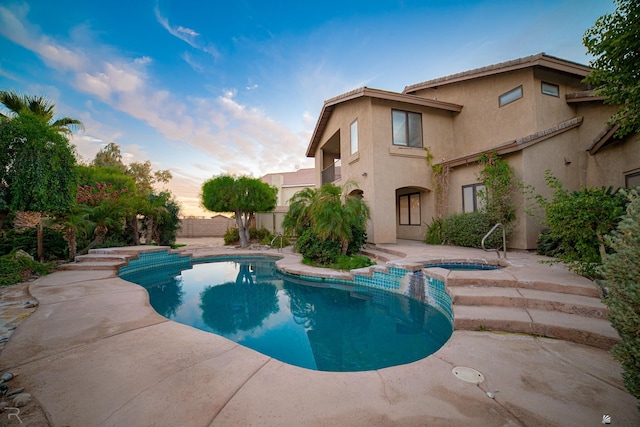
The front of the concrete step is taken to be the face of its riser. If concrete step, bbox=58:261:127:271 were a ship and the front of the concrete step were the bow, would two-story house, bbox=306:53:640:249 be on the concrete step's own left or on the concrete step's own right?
on the concrete step's own left

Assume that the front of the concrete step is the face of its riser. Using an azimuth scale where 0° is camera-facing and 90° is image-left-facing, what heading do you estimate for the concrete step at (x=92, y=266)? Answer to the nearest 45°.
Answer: approximately 0°

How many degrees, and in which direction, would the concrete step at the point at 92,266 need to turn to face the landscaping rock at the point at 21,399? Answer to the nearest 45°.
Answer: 0° — it already faces it

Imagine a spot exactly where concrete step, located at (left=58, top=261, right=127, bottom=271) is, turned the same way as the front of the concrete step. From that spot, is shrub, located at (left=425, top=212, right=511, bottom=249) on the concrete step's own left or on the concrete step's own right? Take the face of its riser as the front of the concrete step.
on the concrete step's own left

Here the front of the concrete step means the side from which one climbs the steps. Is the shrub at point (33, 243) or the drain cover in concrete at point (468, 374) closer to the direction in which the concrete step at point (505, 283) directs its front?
the drain cover in concrete

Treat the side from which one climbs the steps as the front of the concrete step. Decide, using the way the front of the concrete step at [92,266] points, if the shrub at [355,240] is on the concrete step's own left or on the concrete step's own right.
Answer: on the concrete step's own left

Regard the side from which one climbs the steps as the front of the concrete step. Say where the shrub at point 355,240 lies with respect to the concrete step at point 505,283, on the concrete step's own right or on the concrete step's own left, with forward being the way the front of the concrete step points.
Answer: on the concrete step's own right

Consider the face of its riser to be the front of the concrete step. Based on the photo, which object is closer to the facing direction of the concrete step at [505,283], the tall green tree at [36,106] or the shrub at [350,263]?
the tall green tree

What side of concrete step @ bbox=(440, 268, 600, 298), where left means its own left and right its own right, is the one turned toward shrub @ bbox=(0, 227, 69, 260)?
right

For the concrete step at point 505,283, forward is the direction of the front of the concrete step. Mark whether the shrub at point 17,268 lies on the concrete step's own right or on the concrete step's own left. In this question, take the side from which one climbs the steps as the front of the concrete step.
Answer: on the concrete step's own right

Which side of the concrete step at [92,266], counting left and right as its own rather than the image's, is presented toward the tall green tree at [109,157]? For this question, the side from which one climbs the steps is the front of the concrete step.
back
